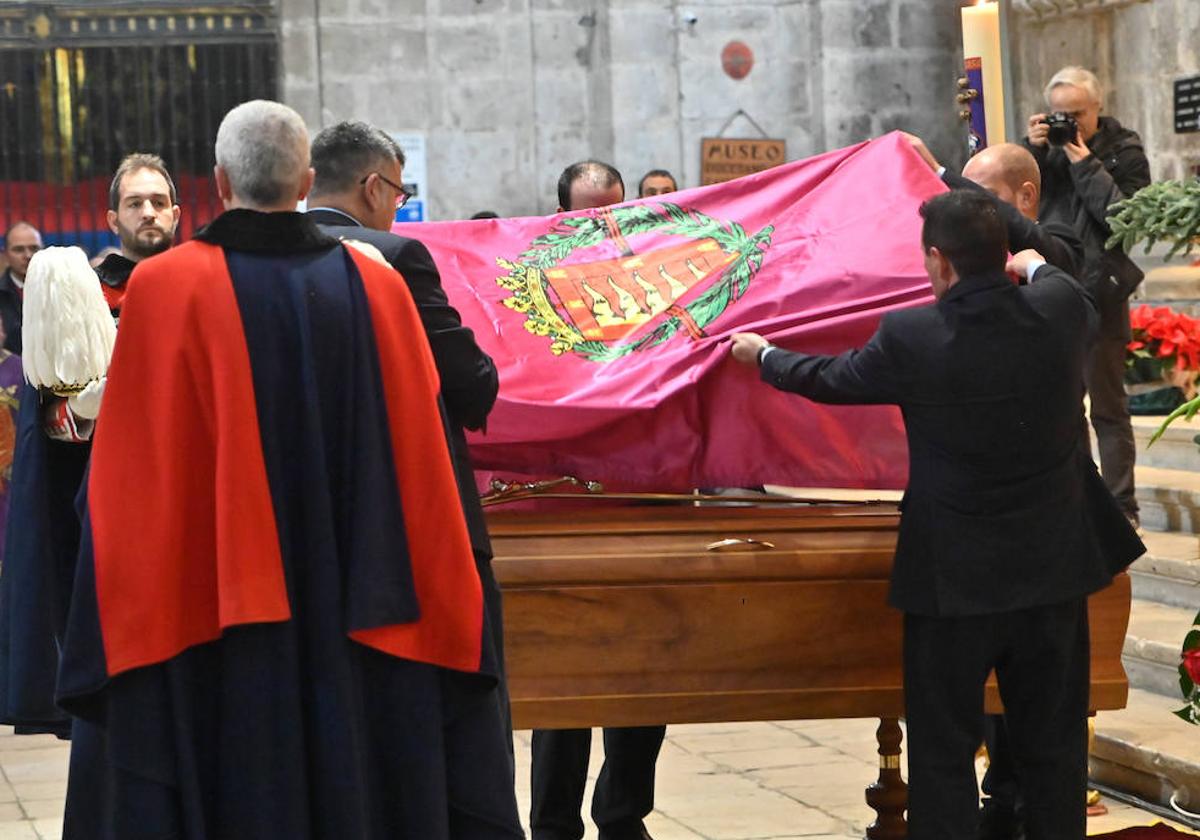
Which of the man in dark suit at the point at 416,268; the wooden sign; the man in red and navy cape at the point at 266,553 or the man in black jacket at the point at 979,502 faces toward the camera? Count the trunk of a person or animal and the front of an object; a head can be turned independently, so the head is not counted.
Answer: the wooden sign

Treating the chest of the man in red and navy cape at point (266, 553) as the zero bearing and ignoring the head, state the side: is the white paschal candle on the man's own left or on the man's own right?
on the man's own right

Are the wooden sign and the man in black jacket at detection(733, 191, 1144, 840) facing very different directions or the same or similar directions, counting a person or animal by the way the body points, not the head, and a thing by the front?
very different directions

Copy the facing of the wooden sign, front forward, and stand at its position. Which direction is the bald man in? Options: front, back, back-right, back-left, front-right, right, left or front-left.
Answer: front

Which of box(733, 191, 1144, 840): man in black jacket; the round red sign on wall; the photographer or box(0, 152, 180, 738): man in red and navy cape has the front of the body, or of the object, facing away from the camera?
the man in black jacket

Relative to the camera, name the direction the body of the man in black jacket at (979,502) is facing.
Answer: away from the camera

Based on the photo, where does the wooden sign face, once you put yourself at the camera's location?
facing the viewer

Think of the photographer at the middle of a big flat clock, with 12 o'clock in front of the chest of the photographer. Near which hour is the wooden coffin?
The wooden coffin is roughly at 11 o'clock from the photographer.

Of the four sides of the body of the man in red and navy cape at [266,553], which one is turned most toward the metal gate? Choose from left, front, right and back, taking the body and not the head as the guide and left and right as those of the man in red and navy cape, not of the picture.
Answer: front

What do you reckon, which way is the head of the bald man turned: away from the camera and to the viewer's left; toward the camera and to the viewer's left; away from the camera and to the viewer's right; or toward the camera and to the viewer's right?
toward the camera and to the viewer's left
